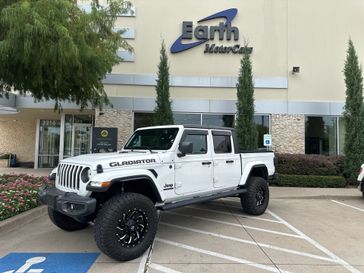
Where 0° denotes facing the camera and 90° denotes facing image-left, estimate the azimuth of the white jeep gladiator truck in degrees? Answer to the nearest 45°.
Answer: approximately 45°

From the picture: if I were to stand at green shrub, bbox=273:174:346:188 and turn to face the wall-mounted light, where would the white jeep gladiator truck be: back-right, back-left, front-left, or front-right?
back-left

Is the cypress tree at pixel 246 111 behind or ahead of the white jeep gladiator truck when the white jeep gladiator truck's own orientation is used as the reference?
behind

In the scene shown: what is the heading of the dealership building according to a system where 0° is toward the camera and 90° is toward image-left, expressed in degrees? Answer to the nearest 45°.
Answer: approximately 0°

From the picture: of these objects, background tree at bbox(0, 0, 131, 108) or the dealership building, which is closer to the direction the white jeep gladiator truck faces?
the background tree

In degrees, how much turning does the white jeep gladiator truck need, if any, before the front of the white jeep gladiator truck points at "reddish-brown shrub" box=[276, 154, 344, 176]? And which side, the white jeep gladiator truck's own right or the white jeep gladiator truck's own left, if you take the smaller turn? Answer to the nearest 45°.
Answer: approximately 180°

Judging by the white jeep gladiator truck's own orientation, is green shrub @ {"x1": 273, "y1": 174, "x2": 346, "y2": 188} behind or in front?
behind

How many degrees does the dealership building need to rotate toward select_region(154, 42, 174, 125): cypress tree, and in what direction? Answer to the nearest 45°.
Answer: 0° — it already faces it

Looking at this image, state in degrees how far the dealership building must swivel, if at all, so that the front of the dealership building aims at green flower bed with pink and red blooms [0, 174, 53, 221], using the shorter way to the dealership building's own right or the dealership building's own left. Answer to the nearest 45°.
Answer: approximately 45° to the dealership building's own right

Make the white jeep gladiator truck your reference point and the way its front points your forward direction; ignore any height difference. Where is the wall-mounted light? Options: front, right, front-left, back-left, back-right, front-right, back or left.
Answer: back

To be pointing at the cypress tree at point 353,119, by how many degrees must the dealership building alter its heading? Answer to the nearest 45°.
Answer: approximately 90° to its left

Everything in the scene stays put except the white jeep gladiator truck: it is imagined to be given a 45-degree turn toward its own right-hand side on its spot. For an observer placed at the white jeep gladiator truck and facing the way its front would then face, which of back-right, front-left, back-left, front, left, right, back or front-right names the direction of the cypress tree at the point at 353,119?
back-right
